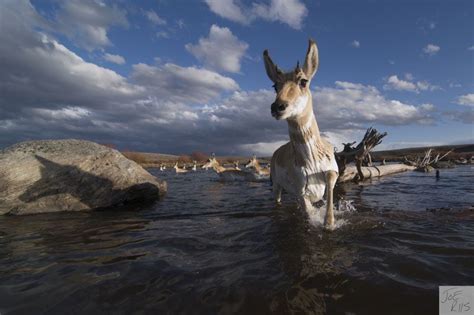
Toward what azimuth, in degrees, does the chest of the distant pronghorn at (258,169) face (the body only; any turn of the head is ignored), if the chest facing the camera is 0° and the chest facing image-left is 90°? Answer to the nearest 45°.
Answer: approximately 90°

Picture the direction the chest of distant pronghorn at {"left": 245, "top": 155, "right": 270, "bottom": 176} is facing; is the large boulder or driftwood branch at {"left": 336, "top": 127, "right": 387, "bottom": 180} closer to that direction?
the large boulder

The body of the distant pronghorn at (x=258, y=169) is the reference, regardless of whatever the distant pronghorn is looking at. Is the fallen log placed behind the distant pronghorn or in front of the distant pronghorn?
behind

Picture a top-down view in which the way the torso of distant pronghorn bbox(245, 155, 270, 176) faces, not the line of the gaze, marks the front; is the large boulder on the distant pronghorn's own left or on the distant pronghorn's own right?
on the distant pronghorn's own left
